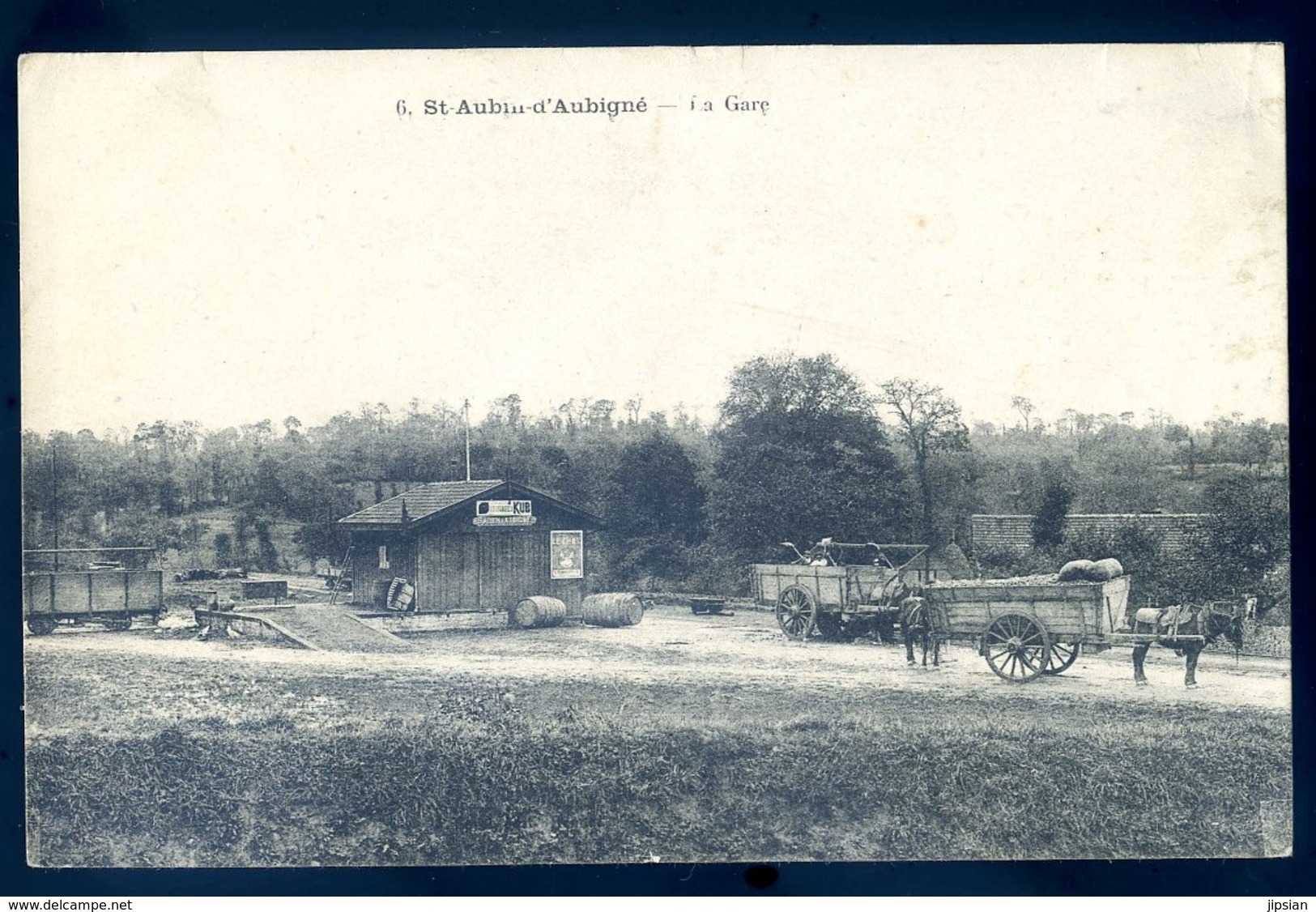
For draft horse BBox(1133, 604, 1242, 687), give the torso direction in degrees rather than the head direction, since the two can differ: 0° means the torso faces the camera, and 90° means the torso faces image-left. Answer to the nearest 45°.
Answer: approximately 270°

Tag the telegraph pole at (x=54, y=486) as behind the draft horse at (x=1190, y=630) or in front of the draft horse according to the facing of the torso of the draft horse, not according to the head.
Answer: behind
